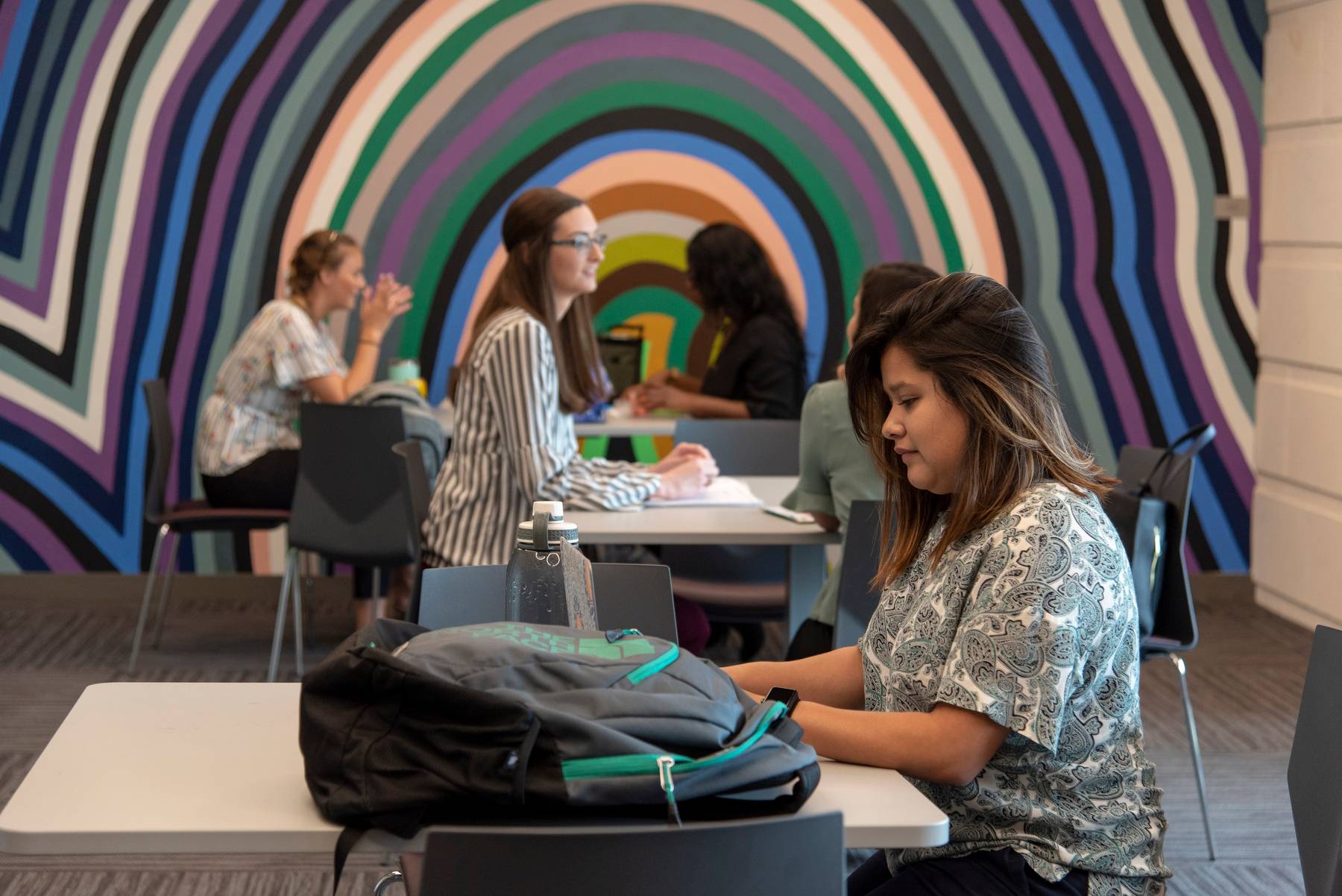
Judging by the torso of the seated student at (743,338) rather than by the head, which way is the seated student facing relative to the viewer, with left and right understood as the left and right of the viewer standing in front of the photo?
facing to the left of the viewer

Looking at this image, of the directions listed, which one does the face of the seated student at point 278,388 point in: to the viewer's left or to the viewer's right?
to the viewer's right

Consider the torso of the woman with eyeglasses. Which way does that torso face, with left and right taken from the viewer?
facing to the right of the viewer

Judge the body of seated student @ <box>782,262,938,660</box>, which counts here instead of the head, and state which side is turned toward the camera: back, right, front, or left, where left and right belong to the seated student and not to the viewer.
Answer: left

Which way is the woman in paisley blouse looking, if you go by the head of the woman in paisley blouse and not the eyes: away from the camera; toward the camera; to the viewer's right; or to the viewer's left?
to the viewer's left

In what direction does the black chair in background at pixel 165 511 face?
to the viewer's right

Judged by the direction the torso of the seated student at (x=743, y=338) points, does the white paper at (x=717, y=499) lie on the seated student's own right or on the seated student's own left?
on the seated student's own left

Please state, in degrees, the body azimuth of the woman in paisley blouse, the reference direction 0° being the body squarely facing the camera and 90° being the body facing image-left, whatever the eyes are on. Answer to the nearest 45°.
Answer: approximately 90°

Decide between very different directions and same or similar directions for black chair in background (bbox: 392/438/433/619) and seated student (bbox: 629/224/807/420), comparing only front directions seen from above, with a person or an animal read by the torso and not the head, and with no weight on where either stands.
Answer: very different directions

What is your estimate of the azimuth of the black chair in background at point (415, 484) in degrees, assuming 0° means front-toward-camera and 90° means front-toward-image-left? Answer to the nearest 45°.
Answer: approximately 270°

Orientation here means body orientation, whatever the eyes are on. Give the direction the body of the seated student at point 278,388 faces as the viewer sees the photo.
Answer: to the viewer's right

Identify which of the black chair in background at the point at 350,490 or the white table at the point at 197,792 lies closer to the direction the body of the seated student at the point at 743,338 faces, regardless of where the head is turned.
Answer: the black chair in background
